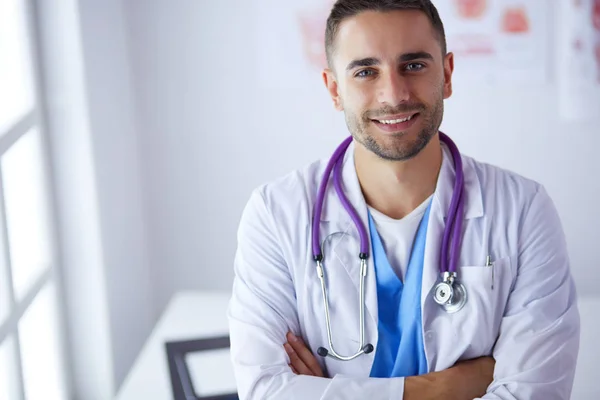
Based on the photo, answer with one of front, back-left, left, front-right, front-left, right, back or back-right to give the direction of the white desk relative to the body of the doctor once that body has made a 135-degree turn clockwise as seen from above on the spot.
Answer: front

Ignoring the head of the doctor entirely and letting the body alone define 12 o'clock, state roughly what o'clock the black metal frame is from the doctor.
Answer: The black metal frame is roughly at 4 o'clock from the doctor.
